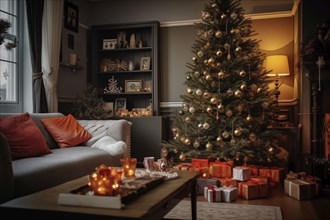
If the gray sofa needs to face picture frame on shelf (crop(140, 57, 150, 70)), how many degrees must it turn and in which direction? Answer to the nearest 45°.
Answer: approximately 90° to its left

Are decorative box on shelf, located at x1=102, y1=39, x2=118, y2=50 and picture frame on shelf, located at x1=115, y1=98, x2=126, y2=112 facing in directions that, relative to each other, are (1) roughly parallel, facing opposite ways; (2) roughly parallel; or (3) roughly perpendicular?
roughly parallel

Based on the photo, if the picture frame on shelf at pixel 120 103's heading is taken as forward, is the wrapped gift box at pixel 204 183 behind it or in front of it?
in front

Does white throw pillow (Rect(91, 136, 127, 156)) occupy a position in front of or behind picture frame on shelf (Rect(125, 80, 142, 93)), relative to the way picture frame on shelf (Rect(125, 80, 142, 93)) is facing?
in front

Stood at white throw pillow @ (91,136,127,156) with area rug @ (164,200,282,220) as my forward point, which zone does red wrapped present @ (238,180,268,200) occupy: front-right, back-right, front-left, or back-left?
front-left

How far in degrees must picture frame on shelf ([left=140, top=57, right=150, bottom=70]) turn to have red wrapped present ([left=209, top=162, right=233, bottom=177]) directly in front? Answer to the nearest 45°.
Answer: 0° — it already faces it

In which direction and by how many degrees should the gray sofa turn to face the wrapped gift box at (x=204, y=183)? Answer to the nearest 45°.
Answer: approximately 45° to its left

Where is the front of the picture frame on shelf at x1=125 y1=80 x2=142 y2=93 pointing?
toward the camera

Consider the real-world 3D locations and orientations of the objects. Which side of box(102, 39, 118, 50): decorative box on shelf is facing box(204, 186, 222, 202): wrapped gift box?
front

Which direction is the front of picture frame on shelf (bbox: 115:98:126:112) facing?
toward the camera

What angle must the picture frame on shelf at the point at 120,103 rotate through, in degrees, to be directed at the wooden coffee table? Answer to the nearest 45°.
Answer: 0° — it already faces it

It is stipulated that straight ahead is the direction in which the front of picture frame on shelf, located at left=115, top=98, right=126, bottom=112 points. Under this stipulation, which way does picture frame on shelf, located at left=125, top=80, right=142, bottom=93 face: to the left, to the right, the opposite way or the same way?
the same way

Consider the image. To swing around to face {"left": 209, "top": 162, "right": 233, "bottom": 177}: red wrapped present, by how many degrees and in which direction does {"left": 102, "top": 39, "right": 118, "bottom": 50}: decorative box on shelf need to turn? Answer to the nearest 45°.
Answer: approximately 45° to its left

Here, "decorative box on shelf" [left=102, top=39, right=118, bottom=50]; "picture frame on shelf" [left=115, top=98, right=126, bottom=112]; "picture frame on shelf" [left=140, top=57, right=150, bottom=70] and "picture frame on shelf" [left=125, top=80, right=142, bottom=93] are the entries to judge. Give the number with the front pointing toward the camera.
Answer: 4

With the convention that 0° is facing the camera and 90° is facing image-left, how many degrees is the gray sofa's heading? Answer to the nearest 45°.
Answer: approximately 315°
